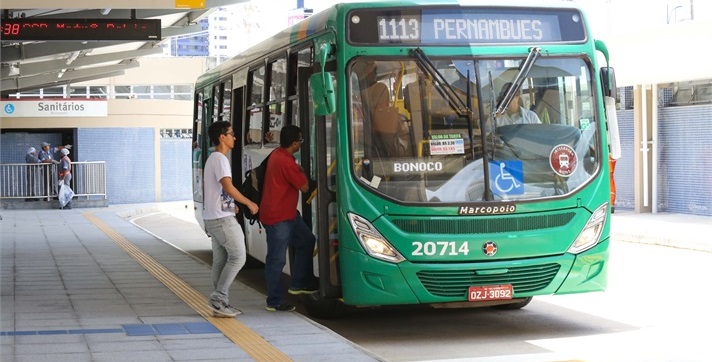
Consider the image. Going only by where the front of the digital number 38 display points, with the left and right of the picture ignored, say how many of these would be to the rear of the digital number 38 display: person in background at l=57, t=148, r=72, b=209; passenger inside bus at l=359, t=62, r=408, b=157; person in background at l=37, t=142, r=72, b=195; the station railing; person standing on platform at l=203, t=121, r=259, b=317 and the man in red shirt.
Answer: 3

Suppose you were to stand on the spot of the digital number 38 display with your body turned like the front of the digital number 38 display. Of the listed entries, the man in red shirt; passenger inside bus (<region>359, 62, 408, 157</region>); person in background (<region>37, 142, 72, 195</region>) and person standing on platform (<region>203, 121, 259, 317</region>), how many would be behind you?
1

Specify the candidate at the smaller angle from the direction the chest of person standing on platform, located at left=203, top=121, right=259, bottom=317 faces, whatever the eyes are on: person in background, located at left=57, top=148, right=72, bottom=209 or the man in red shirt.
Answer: the man in red shirt

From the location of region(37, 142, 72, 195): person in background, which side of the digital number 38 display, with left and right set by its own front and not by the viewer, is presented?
back

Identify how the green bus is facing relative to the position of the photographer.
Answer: facing the viewer and to the right of the viewer

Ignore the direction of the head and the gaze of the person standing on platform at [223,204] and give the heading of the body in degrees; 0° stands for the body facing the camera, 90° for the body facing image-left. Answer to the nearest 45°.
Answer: approximately 270°

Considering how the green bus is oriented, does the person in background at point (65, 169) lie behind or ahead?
behind

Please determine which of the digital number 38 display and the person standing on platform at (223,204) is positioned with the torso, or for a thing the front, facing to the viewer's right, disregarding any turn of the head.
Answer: the person standing on platform

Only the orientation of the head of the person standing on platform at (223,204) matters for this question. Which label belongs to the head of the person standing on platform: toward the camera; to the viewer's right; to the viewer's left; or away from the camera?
to the viewer's right

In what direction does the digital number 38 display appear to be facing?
toward the camera

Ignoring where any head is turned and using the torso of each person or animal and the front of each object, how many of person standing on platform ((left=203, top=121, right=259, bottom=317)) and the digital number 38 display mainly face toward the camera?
1

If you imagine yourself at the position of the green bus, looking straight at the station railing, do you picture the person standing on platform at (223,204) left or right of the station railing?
left
